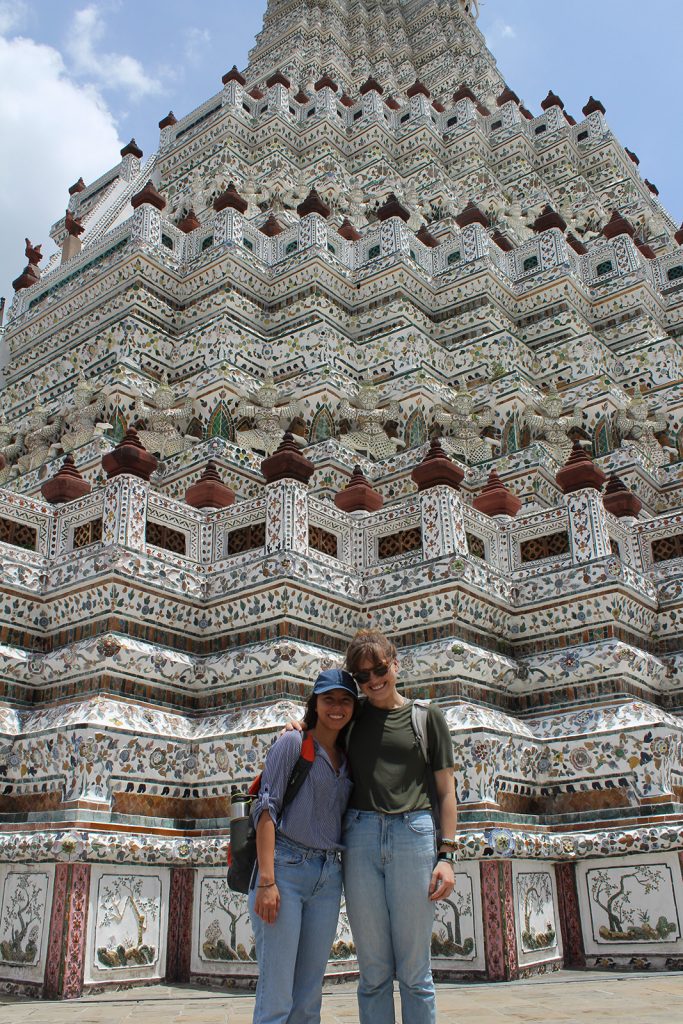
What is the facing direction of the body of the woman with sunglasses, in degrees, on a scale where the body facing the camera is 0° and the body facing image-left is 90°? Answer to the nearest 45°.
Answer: approximately 0°

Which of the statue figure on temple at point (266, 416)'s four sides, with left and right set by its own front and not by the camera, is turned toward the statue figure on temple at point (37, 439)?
right

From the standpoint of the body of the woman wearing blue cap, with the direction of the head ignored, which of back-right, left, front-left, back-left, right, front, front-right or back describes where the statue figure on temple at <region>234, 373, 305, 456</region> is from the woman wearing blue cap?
back-left

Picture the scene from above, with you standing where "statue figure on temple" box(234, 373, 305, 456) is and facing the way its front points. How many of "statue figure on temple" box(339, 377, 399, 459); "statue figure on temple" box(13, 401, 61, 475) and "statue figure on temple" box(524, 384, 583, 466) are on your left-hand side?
2

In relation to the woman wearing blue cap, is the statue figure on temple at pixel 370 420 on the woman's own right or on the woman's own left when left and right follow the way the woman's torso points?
on the woman's own left

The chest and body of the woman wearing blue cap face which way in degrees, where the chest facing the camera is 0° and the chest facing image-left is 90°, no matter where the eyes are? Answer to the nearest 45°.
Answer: approximately 315°

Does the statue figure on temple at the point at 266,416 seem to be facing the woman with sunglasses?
yes

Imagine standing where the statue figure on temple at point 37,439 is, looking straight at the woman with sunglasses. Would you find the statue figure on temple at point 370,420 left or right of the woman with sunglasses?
left

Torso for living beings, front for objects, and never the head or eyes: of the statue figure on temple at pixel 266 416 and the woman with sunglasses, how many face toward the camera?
2
